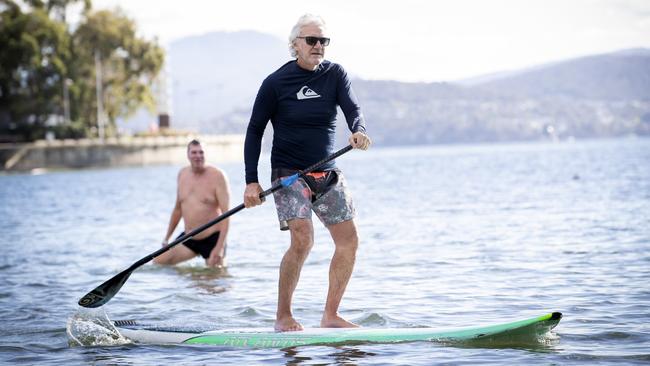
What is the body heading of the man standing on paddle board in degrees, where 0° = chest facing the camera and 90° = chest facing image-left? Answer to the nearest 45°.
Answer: approximately 315°

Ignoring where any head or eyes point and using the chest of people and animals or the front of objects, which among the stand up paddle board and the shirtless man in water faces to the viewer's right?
the stand up paddle board

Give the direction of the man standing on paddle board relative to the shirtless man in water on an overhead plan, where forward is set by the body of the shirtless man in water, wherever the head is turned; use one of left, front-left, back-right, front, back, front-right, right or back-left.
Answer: front-left

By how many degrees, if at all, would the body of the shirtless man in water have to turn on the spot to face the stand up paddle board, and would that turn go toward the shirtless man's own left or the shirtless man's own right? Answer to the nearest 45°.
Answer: approximately 45° to the shirtless man's own left

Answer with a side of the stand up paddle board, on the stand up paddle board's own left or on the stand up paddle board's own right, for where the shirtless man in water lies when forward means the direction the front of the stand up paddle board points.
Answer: on the stand up paddle board's own left

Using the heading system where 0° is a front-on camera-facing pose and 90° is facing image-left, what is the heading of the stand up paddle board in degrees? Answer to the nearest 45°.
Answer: approximately 270°

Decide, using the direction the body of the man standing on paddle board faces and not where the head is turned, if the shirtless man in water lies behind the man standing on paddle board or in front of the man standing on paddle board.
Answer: behind
